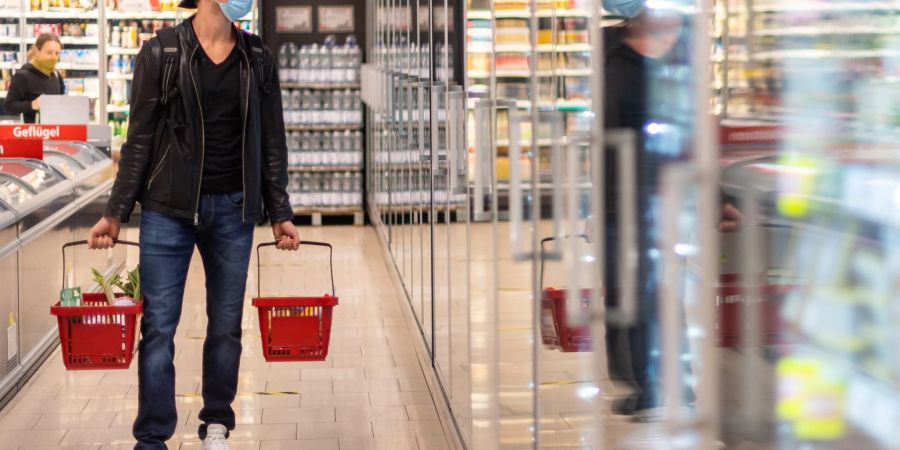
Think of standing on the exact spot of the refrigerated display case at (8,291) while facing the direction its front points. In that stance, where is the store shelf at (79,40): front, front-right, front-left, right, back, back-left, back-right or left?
left

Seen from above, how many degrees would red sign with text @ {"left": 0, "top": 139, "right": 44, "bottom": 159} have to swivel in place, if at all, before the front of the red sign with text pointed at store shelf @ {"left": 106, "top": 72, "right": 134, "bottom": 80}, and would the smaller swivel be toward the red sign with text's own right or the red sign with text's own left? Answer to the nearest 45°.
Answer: approximately 180°

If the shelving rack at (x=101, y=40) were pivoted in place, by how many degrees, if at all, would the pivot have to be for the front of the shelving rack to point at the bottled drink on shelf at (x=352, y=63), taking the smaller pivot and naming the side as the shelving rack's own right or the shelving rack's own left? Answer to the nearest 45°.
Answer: approximately 45° to the shelving rack's own left

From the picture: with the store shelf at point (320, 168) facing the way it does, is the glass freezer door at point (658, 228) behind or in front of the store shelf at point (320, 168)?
in front

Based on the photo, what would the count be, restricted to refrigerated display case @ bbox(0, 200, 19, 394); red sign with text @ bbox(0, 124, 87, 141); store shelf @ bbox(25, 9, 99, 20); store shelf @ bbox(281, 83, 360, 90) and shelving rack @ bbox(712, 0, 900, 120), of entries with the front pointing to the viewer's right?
1

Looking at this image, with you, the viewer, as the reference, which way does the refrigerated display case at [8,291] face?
facing to the right of the viewer

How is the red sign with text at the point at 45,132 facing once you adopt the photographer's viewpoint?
facing the viewer

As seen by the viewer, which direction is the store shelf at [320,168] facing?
toward the camera
